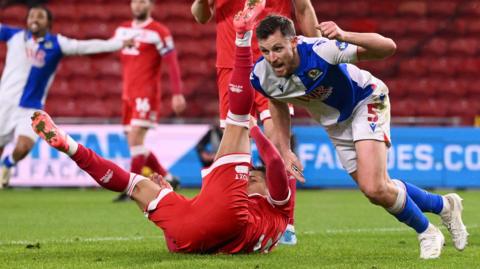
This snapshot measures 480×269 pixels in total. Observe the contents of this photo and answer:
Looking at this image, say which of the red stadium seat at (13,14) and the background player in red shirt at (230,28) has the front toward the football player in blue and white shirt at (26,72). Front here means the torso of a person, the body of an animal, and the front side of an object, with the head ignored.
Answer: the red stadium seat

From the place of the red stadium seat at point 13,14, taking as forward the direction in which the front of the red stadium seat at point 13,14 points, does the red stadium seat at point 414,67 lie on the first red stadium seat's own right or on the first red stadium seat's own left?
on the first red stadium seat's own left

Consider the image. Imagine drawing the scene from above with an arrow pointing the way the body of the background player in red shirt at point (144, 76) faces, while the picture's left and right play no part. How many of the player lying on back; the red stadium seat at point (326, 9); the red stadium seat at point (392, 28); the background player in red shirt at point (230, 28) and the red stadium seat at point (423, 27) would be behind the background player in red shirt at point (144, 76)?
3

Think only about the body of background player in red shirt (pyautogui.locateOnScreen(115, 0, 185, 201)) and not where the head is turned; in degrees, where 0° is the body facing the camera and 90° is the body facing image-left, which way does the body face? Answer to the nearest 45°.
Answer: approximately 45°

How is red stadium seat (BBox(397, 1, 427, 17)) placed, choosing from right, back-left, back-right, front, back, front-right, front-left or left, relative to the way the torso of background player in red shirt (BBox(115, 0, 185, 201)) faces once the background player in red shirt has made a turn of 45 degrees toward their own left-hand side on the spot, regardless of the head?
back-left

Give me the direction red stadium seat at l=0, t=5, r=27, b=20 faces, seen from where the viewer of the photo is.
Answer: facing the viewer

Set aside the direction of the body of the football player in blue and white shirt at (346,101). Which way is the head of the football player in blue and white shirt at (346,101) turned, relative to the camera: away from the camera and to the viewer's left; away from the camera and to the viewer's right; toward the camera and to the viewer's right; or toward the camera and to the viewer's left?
toward the camera and to the viewer's left

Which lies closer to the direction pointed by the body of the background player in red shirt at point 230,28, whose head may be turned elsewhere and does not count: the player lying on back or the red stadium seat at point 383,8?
the player lying on back

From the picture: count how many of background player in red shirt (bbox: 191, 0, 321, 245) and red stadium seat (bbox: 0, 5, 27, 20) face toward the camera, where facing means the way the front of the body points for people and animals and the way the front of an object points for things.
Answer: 2

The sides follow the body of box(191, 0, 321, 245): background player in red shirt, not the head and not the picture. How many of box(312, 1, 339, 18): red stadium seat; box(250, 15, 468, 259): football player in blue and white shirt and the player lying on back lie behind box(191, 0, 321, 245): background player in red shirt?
1
